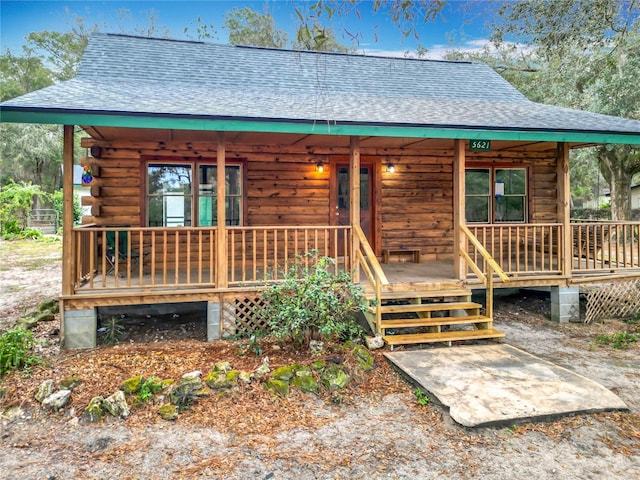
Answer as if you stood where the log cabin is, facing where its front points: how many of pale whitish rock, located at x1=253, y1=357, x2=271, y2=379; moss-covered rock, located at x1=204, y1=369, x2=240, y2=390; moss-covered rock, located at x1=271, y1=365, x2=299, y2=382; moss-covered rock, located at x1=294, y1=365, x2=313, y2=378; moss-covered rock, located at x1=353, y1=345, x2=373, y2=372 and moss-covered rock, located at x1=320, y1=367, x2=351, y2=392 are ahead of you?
6

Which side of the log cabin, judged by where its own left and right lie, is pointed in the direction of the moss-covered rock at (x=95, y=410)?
front

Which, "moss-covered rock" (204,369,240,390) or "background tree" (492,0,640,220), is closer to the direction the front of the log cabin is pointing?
the moss-covered rock

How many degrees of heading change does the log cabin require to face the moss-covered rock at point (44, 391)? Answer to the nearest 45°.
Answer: approximately 45° to its right

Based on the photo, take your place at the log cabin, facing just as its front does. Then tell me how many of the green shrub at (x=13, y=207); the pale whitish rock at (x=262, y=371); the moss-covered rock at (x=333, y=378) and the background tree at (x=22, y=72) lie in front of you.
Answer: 2

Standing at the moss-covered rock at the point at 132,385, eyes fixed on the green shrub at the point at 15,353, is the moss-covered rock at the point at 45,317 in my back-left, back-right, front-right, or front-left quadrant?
front-right

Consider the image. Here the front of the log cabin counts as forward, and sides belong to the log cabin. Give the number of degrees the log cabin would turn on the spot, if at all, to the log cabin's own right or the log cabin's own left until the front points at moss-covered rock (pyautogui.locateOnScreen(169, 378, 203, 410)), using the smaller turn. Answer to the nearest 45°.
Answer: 0° — it already faces it

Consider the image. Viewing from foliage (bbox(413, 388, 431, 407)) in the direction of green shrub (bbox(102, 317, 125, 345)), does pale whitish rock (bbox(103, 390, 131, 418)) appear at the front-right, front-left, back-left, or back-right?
front-left

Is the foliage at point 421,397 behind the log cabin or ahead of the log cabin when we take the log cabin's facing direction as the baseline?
ahead

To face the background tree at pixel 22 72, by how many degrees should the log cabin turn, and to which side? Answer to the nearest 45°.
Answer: approximately 135° to its right

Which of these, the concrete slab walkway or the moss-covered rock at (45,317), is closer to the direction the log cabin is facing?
the concrete slab walkway

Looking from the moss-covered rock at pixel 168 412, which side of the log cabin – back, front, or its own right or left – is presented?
front

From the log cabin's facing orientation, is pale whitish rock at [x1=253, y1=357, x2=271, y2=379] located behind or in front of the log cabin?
in front

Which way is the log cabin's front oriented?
toward the camera

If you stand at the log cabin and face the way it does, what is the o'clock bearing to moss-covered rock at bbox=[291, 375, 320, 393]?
The moss-covered rock is roughly at 12 o'clock from the log cabin.

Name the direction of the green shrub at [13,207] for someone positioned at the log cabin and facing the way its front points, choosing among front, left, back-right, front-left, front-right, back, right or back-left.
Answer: back-right

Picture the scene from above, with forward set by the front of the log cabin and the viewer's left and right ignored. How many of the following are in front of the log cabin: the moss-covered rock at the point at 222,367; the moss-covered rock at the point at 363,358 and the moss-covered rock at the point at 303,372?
3

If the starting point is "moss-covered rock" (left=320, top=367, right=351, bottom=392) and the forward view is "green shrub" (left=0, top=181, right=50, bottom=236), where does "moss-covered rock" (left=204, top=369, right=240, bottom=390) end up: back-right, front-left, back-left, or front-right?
front-left
